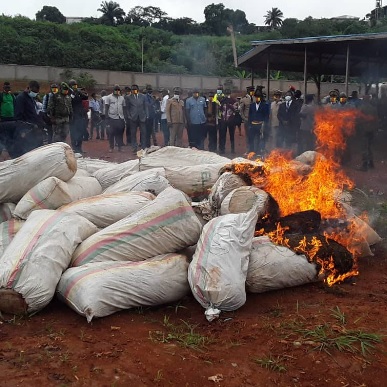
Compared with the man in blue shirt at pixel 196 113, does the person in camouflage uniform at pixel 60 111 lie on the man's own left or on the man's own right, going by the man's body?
on the man's own right

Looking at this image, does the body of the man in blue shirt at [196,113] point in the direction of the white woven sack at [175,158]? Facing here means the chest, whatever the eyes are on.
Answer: yes

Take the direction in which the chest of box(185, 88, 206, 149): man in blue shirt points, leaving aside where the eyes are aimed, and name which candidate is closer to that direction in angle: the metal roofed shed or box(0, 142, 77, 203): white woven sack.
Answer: the white woven sack

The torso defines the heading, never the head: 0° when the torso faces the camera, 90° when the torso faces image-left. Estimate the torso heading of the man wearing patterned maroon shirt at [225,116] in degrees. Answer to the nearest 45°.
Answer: approximately 0°

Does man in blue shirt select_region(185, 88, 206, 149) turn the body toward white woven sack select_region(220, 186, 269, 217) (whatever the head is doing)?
yes

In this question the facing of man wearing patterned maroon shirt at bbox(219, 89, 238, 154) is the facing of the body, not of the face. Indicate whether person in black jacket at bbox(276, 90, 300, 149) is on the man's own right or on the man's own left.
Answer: on the man's own left

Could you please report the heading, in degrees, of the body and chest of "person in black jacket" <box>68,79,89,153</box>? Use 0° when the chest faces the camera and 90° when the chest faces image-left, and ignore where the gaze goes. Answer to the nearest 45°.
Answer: approximately 315°

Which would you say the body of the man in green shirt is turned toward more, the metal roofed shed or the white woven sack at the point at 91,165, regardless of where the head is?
the white woven sack

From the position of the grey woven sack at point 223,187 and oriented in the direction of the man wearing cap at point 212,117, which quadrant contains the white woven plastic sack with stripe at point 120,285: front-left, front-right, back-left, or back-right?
back-left

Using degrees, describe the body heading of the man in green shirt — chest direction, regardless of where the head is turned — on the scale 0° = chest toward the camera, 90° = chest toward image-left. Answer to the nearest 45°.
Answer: approximately 0°
